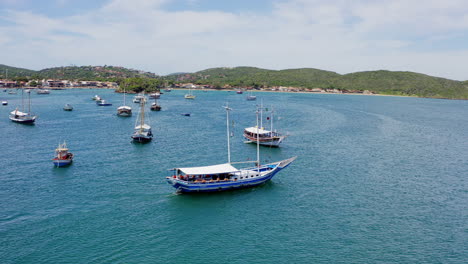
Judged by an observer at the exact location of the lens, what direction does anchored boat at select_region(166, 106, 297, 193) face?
facing away from the viewer and to the right of the viewer
